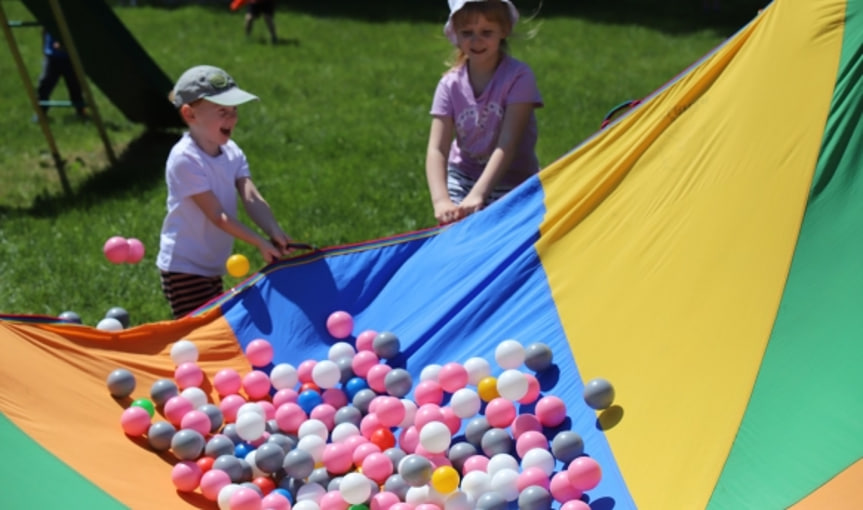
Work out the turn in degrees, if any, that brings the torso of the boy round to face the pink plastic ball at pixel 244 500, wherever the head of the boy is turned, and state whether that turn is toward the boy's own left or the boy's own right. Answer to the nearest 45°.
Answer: approximately 45° to the boy's own right

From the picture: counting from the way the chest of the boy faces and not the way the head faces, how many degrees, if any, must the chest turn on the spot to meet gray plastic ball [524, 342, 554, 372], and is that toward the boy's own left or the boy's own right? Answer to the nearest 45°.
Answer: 0° — they already face it

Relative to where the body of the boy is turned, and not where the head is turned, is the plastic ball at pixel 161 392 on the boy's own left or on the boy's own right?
on the boy's own right

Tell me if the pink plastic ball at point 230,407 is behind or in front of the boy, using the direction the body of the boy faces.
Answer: in front

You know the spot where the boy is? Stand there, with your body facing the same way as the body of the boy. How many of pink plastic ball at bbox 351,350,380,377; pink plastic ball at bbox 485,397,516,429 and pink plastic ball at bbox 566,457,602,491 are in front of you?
3

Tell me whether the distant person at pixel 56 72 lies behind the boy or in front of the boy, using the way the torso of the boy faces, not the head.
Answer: behind

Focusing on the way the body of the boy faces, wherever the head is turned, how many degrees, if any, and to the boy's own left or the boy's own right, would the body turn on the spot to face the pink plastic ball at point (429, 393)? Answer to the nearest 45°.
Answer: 0° — they already face it

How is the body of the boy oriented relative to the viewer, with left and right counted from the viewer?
facing the viewer and to the right of the viewer

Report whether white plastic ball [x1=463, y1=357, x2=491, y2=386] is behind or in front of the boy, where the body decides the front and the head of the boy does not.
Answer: in front

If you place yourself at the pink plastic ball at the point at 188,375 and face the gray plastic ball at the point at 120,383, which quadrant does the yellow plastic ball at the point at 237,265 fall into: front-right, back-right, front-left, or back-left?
back-right

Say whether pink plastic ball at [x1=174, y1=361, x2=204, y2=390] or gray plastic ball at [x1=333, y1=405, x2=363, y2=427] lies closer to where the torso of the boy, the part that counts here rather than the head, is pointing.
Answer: the gray plastic ball

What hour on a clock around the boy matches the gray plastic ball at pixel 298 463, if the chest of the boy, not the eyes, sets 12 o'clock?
The gray plastic ball is roughly at 1 o'clock from the boy.
